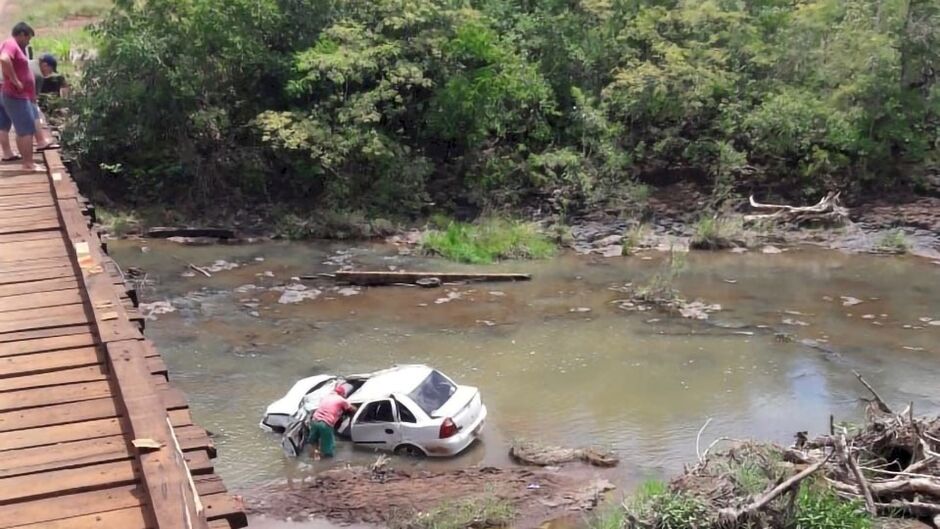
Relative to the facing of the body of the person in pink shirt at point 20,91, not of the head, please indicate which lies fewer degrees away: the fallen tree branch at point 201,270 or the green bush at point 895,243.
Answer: the green bush

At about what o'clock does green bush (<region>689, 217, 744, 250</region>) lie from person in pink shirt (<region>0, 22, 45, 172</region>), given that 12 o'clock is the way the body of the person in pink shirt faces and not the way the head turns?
The green bush is roughly at 11 o'clock from the person in pink shirt.

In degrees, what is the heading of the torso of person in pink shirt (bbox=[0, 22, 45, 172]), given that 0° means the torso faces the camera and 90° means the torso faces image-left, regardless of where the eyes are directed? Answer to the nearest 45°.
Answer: approximately 270°

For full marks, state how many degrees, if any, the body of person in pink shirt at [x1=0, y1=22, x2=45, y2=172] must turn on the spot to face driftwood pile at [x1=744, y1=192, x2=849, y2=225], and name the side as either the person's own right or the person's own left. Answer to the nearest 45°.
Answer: approximately 45° to the person's own left
